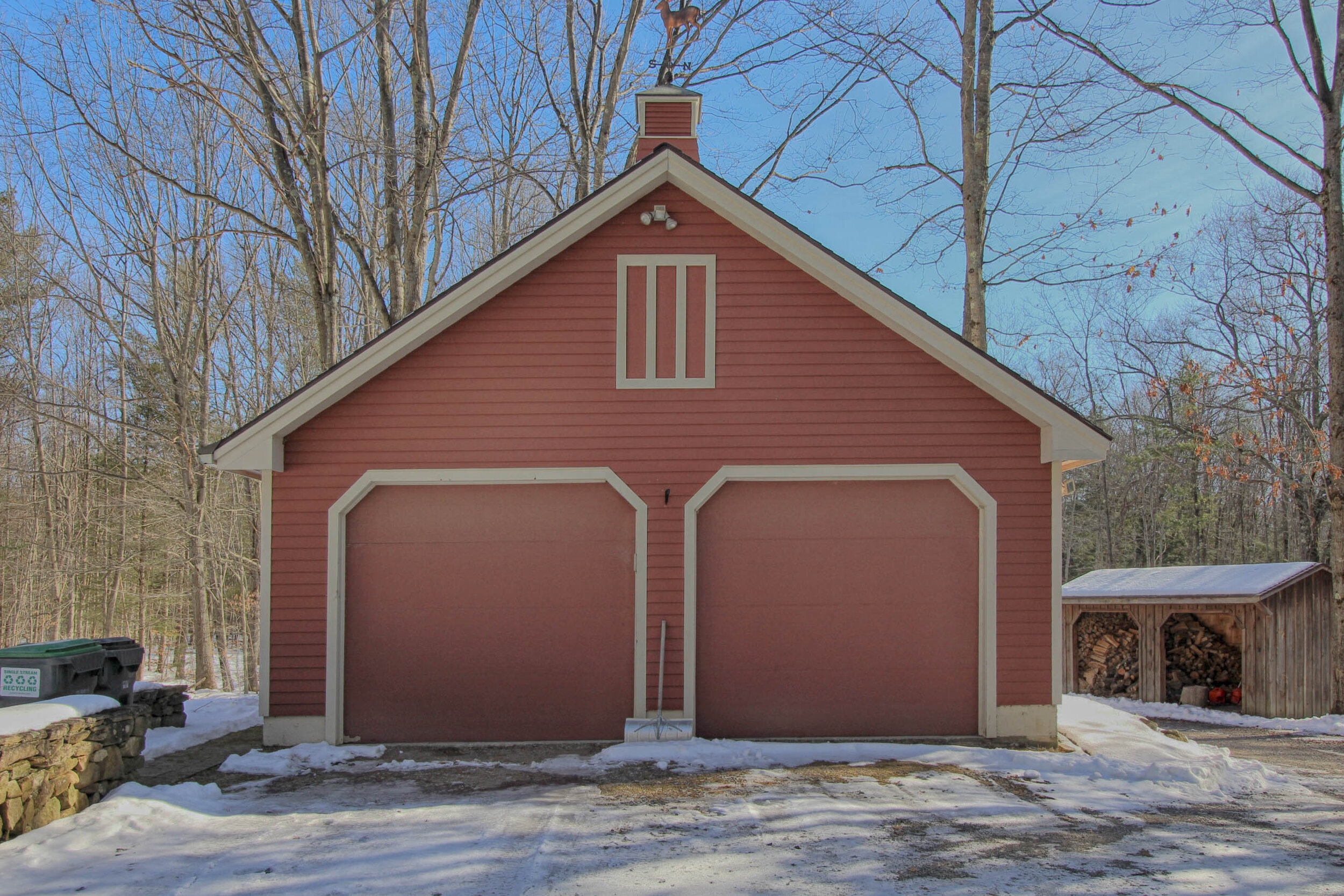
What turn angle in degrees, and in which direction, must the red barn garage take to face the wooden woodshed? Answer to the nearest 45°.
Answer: approximately 135° to its left

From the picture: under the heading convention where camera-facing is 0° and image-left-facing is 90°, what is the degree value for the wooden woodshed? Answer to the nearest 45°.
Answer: approximately 45°

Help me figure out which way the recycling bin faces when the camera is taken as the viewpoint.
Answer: facing the viewer and to the left of the viewer

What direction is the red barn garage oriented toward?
toward the camera

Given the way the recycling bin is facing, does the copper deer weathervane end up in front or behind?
behind

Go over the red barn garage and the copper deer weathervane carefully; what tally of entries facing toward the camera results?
1
